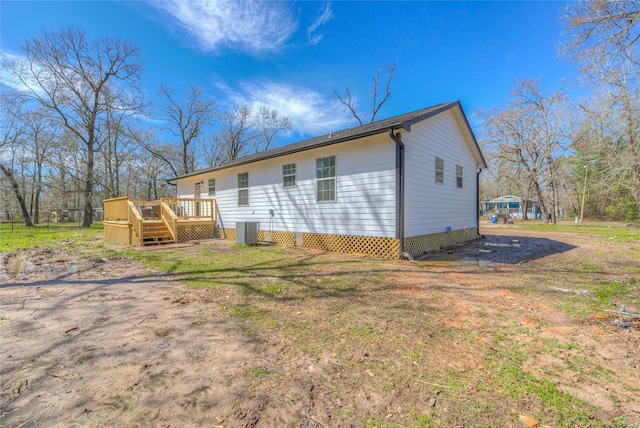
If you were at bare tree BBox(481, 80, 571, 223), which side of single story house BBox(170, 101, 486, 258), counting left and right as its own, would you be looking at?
front

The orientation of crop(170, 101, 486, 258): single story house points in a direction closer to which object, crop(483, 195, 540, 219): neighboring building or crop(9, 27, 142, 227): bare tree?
the neighboring building

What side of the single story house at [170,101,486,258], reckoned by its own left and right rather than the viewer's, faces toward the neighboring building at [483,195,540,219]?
front

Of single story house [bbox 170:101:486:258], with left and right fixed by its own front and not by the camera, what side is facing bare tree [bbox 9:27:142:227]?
left

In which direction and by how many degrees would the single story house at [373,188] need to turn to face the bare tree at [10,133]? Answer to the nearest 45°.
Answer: approximately 90° to its left

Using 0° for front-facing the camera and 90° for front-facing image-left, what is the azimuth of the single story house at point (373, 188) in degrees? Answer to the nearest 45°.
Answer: approximately 225°
